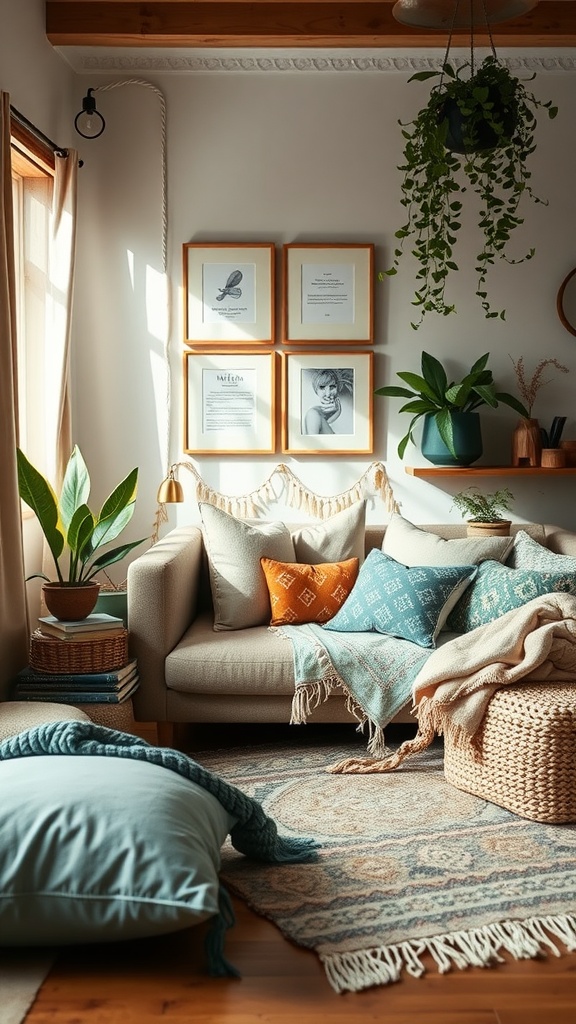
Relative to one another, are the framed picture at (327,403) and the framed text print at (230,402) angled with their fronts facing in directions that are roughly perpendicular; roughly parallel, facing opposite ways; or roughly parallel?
roughly parallel

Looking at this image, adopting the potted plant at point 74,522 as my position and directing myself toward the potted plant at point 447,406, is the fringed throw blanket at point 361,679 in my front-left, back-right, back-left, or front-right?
front-right

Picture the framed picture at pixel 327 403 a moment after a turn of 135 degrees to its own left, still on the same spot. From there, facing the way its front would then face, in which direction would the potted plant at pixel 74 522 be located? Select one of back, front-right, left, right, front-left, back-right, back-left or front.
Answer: back

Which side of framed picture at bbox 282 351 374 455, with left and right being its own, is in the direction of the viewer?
front

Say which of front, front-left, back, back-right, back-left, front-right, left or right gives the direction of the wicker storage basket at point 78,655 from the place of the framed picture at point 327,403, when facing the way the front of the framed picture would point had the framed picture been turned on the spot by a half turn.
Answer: back-left

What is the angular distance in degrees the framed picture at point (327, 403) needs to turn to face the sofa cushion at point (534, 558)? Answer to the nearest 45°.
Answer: approximately 45° to its left

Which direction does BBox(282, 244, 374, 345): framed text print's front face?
toward the camera

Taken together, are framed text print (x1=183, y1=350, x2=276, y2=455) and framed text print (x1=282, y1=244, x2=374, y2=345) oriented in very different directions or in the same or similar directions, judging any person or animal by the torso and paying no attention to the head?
same or similar directions

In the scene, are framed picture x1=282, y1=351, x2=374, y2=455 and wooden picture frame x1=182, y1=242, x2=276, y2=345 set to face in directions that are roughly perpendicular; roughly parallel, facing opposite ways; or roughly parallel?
roughly parallel

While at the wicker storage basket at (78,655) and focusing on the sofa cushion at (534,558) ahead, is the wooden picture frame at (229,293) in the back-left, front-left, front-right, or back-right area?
front-left
